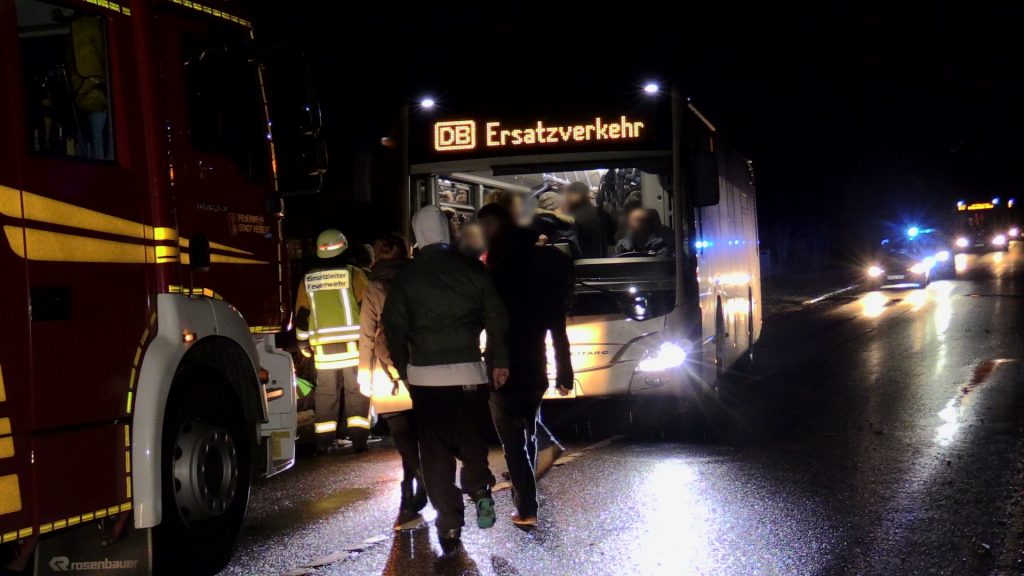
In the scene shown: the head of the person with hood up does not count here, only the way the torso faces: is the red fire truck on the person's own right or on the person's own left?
on the person's own left

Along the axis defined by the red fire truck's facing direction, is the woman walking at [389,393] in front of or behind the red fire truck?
in front

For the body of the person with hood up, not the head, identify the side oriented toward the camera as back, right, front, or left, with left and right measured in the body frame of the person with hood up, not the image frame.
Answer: back

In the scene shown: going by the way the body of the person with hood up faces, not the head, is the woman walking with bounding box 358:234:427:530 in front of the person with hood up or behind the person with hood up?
in front

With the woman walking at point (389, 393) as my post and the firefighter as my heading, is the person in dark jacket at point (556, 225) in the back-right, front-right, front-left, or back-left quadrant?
front-right

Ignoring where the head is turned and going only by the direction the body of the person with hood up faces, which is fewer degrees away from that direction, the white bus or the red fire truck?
the white bus

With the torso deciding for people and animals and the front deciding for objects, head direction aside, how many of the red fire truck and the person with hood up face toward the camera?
0

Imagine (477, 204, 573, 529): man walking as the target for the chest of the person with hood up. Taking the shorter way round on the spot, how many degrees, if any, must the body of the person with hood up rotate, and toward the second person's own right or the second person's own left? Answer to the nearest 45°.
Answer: approximately 45° to the second person's own right

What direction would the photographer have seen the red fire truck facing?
facing away from the viewer and to the right of the viewer
